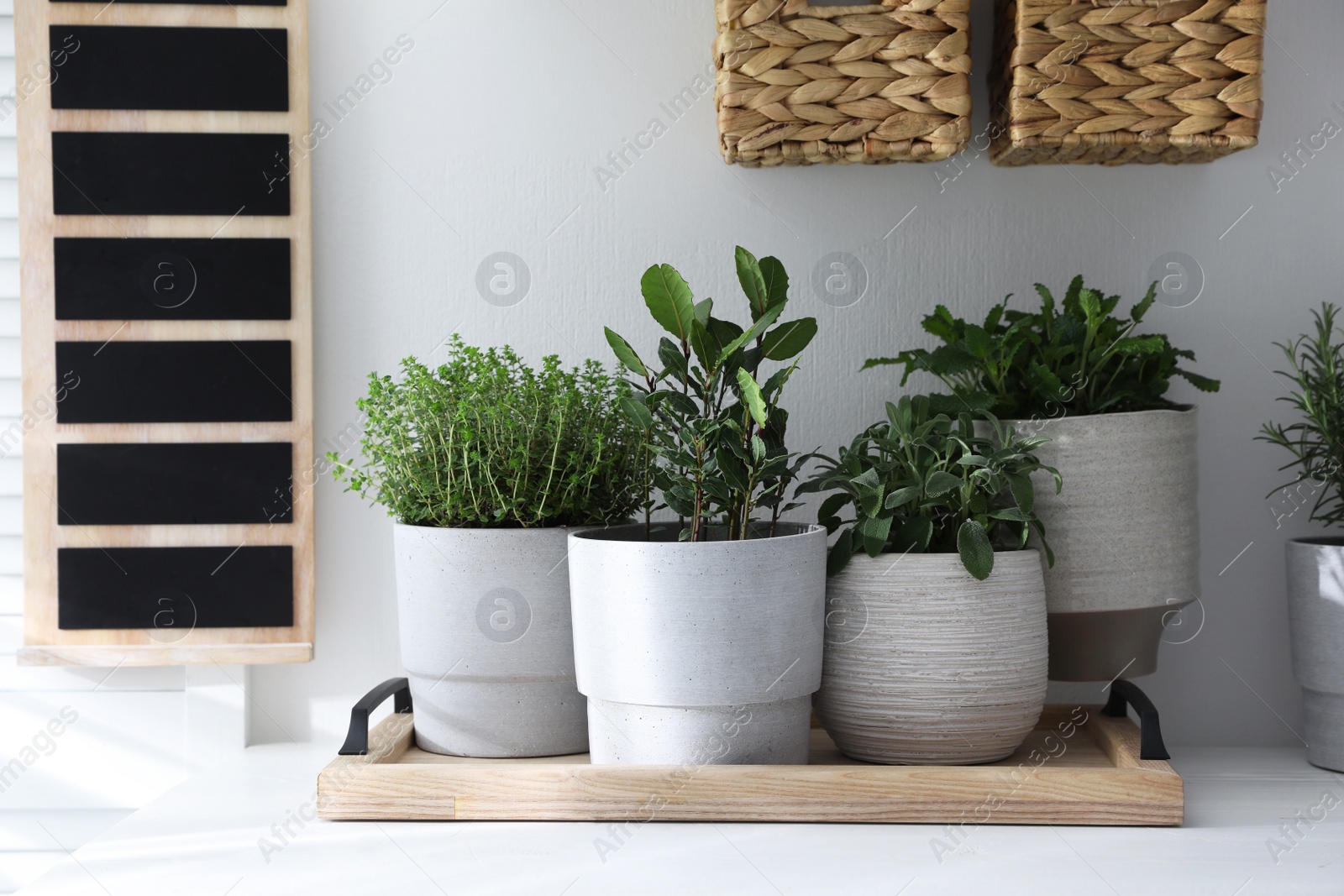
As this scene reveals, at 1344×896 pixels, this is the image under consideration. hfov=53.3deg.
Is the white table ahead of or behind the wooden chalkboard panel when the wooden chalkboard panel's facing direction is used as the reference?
ahead

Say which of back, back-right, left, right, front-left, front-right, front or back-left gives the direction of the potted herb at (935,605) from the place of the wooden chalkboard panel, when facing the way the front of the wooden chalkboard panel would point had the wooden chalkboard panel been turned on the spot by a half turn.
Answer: back-right

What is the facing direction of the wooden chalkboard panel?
toward the camera

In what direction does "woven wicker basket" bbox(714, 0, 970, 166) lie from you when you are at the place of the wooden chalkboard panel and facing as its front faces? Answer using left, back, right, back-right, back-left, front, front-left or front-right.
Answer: front-left

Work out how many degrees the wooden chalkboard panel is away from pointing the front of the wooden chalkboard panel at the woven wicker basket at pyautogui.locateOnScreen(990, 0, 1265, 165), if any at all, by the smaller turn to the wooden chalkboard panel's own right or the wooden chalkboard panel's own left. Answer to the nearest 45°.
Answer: approximately 45° to the wooden chalkboard panel's own left

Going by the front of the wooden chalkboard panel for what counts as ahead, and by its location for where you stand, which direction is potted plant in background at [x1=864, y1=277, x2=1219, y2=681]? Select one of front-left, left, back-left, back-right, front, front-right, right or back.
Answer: front-left
